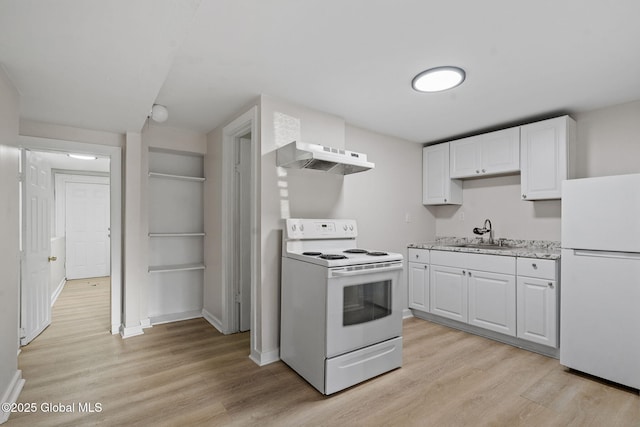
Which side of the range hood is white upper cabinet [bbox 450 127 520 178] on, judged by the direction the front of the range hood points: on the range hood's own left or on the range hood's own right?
on the range hood's own left

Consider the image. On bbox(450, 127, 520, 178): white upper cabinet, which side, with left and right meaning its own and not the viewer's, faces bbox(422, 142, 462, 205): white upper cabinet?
right

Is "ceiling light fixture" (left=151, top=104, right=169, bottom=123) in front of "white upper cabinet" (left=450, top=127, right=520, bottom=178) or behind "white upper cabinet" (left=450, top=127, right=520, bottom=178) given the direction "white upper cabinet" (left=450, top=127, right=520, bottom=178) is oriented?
in front

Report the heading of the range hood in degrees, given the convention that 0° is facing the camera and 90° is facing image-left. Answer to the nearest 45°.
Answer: approximately 315°

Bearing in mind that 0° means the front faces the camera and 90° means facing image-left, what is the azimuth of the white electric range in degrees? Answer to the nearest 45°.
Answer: approximately 315°

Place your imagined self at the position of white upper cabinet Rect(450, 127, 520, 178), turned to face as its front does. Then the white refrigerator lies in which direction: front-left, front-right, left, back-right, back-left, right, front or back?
left

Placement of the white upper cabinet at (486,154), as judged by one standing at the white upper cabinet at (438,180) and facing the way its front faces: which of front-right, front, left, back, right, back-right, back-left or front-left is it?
left

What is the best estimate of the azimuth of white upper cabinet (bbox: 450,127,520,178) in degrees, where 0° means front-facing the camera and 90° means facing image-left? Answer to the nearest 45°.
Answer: approximately 45°

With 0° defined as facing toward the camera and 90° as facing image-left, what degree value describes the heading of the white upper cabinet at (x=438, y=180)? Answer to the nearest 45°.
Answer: approximately 45°
